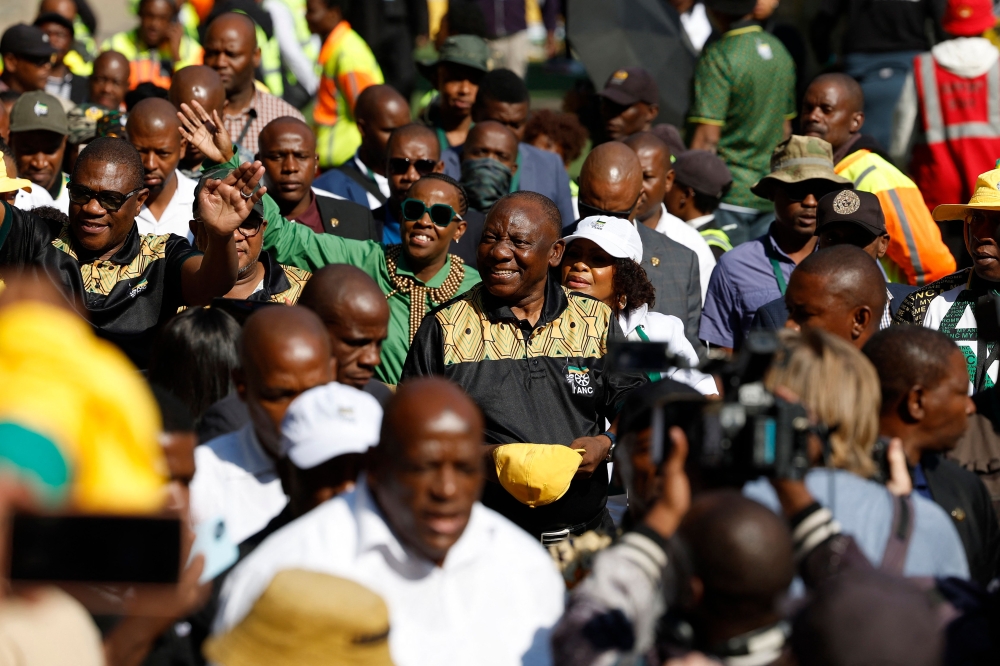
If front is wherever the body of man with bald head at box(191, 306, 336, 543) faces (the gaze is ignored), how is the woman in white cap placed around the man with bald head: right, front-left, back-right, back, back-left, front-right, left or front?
left

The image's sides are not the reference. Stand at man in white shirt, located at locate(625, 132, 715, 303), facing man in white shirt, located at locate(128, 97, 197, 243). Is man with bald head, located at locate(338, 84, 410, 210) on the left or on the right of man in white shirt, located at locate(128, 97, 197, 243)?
right

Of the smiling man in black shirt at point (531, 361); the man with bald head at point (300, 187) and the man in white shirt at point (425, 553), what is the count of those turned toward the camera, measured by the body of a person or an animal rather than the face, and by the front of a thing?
3

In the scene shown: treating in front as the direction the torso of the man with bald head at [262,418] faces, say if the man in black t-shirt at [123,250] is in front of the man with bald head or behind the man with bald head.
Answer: behind

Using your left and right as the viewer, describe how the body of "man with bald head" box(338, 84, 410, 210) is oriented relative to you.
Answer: facing the viewer and to the right of the viewer

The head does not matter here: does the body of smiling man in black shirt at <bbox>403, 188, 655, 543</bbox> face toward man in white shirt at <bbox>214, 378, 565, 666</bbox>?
yes

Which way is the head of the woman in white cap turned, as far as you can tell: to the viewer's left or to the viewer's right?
to the viewer's left

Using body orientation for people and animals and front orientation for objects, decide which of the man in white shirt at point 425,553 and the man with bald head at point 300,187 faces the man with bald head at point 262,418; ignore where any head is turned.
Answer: the man with bald head at point 300,187

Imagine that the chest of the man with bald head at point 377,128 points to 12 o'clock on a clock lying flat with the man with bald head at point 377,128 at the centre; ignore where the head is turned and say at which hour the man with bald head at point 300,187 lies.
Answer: the man with bald head at point 300,187 is roughly at 2 o'clock from the man with bald head at point 377,128.

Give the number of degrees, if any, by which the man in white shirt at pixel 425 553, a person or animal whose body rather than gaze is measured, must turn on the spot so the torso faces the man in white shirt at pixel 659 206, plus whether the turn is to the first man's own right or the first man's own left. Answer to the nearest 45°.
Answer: approximately 180°

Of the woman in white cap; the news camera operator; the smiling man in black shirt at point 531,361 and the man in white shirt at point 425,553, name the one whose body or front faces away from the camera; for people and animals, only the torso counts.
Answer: the news camera operator

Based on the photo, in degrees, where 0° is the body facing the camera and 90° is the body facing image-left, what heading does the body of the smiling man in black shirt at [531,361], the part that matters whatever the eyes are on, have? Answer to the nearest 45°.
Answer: approximately 0°

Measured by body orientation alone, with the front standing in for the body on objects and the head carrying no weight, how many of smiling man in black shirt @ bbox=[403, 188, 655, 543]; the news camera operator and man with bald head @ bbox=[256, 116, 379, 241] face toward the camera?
2

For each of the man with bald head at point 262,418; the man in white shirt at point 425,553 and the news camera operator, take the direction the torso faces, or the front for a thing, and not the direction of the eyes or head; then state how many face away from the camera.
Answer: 1

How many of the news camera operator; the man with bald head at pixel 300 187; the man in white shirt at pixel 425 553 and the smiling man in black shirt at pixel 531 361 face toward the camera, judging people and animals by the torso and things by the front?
3
